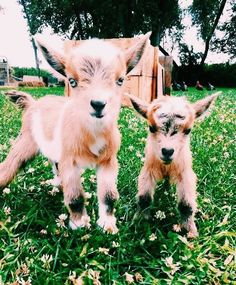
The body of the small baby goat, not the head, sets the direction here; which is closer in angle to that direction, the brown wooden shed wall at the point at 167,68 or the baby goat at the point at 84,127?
the baby goat

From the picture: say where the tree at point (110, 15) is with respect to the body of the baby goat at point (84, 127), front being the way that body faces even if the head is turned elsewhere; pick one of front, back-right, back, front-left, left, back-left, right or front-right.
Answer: back-left

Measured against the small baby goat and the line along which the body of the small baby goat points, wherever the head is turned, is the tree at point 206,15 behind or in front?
behind

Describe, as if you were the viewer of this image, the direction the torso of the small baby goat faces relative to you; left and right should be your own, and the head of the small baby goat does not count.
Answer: facing the viewer

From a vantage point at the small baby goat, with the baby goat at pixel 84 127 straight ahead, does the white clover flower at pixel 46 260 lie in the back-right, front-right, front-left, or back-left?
front-left

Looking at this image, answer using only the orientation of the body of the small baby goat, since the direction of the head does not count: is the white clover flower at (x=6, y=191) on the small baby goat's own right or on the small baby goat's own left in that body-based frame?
on the small baby goat's own right

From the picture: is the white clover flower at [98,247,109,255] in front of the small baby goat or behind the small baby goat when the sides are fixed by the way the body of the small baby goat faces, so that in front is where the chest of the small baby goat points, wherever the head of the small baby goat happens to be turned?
in front

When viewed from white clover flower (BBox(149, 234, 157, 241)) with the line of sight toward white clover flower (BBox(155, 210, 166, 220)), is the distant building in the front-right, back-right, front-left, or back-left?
front-left

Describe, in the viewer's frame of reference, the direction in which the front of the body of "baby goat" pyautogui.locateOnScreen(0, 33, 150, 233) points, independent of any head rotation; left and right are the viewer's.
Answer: facing the viewer and to the right of the viewer

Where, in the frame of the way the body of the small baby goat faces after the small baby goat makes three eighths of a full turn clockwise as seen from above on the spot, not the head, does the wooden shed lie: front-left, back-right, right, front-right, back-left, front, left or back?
front-right

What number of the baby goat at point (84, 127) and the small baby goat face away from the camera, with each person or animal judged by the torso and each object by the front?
0

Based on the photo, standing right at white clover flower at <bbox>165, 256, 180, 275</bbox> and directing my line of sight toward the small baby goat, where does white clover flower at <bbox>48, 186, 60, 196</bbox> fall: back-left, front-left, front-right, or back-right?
front-left
